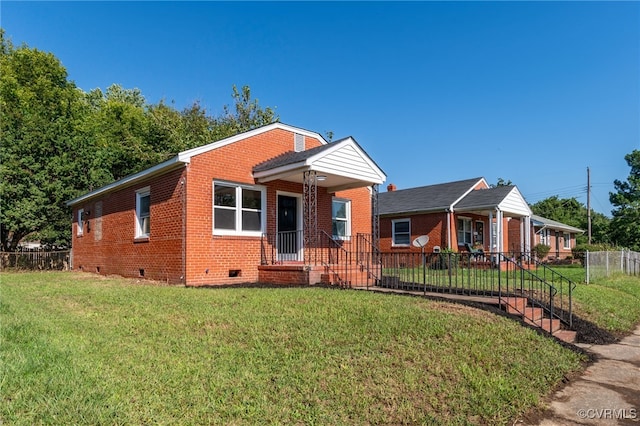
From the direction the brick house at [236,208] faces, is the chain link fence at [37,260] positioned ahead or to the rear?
to the rear

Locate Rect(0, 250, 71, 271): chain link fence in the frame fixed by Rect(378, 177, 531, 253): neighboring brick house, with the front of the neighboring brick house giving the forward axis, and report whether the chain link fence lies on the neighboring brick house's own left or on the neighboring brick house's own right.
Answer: on the neighboring brick house's own right

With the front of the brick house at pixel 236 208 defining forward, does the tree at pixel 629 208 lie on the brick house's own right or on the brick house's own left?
on the brick house's own left

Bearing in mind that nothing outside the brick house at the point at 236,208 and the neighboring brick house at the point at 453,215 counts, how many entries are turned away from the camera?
0

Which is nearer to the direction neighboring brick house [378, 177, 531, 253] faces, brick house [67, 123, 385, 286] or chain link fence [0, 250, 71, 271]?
the brick house

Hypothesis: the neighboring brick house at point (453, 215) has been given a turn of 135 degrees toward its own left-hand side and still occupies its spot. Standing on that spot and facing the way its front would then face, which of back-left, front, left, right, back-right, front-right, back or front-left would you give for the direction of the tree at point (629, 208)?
front-right

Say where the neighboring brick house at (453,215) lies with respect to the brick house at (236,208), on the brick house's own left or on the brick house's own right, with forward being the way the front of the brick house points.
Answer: on the brick house's own left

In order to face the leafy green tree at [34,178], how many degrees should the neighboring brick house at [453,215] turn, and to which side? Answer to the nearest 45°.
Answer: approximately 135° to its right

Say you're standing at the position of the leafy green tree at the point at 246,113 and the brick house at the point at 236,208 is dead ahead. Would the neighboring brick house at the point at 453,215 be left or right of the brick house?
left

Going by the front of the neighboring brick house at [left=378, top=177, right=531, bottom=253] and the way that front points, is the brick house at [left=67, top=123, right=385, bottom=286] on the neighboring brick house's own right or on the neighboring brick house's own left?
on the neighboring brick house's own right
